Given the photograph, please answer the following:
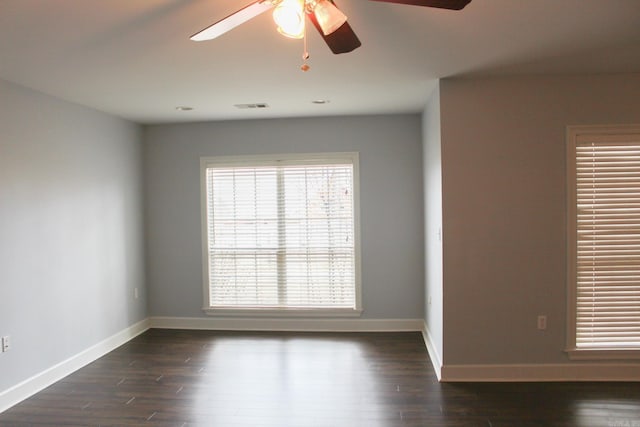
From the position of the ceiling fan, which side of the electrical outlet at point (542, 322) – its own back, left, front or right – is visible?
front

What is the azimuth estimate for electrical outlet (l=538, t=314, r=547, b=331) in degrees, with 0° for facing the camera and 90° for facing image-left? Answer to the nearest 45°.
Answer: approximately 0°
